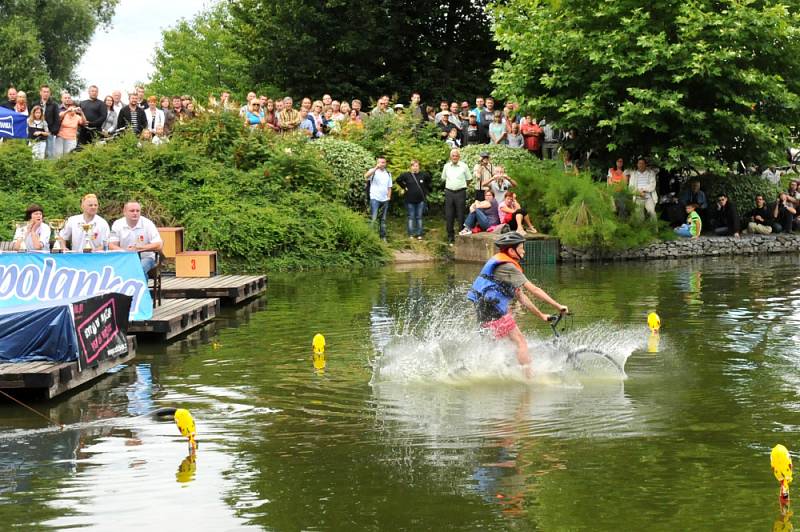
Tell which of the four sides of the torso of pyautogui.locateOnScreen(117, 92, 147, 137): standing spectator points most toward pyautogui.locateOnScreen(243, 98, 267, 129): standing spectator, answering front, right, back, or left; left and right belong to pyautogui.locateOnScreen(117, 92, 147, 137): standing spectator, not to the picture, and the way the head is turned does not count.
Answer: left

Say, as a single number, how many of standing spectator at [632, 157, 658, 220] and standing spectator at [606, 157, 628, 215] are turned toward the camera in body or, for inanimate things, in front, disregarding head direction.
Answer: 2

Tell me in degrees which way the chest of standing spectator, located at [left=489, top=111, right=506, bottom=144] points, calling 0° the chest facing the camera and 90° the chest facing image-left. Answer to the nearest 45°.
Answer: approximately 0°

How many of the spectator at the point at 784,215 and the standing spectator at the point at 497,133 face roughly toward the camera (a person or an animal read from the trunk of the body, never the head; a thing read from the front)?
2

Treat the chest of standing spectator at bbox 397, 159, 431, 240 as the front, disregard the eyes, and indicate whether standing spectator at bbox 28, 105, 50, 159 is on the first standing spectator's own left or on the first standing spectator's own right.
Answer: on the first standing spectator's own right

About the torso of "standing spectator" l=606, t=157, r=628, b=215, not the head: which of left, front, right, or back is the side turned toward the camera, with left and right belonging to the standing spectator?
front

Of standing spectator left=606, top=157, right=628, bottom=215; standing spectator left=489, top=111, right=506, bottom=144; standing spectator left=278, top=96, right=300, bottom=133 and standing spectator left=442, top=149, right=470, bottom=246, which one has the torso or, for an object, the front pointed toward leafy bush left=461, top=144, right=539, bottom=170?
standing spectator left=489, top=111, right=506, bottom=144

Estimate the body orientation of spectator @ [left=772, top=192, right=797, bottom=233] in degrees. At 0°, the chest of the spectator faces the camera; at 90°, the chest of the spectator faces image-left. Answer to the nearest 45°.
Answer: approximately 0°

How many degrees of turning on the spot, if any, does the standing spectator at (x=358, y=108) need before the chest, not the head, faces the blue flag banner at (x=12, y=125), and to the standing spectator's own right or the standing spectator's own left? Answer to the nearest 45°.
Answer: approximately 45° to the standing spectator's own right

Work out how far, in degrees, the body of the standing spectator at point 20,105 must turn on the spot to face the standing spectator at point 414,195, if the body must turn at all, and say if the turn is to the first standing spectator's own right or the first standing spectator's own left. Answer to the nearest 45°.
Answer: approximately 90° to the first standing spectator's own left

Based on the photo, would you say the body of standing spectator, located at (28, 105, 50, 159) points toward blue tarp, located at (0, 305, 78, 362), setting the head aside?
yes

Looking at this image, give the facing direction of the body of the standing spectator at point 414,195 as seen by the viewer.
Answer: toward the camera

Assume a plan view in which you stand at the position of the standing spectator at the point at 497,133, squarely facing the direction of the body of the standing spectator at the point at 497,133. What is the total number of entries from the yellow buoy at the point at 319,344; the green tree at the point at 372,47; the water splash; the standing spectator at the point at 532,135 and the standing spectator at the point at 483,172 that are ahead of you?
3

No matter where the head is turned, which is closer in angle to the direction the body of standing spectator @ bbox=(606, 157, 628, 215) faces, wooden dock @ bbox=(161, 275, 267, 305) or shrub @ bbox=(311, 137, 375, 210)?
the wooden dock
